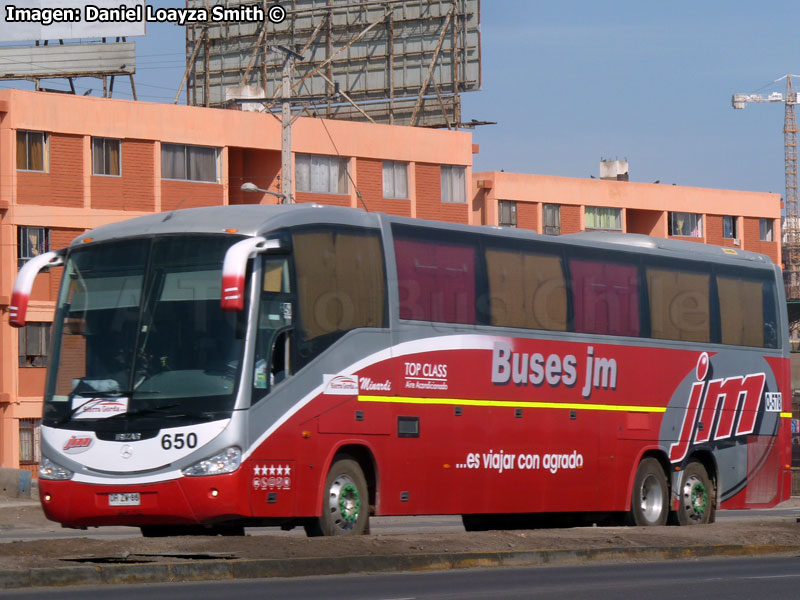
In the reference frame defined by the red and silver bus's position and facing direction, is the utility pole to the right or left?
on its right

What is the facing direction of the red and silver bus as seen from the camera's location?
facing the viewer and to the left of the viewer

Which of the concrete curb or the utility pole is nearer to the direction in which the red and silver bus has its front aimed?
the concrete curb
